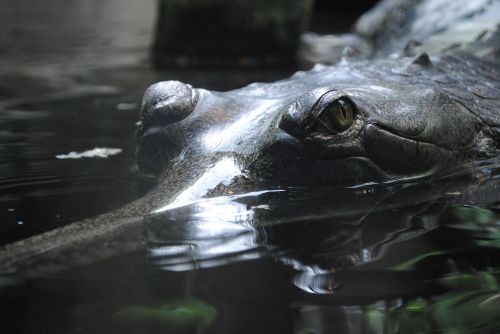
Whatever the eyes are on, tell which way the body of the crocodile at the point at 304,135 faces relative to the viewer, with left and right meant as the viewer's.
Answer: facing the viewer and to the left of the viewer

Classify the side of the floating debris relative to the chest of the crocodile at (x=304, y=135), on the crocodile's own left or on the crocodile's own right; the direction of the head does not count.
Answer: on the crocodile's own right
